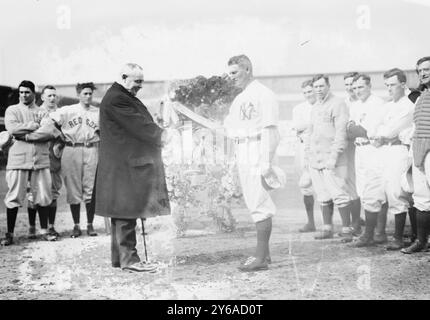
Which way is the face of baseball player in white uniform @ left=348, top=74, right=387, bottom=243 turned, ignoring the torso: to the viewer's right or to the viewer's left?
to the viewer's left

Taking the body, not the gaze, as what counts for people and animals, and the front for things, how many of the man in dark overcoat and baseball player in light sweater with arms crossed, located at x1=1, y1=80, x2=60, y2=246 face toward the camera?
1

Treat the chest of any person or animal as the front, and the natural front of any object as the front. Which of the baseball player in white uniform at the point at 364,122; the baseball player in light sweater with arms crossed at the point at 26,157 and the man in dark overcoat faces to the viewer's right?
the man in dark overcoat

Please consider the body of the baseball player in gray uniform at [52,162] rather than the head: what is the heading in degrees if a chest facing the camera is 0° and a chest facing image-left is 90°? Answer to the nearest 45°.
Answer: approximately 315°

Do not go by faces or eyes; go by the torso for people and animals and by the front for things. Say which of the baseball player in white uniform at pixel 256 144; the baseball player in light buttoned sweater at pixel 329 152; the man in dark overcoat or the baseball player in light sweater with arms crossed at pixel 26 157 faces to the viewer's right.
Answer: the man in dark overcoat

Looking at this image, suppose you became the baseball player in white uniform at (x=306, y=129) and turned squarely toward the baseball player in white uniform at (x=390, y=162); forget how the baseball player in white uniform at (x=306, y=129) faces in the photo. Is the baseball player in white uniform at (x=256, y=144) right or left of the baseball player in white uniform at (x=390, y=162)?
right

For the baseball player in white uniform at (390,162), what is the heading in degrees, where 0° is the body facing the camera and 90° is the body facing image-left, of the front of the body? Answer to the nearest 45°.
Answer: approximately 45°

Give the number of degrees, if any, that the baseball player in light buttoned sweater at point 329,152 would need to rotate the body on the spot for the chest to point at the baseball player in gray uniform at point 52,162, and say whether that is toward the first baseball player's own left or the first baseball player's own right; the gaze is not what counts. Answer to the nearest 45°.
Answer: approximately 45° to the first baseball player's own right

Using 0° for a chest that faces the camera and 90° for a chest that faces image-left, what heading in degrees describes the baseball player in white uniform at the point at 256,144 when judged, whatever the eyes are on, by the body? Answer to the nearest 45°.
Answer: approximately 45°

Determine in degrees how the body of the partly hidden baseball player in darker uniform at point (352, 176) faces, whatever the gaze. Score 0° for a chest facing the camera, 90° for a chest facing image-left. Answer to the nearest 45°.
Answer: approximately 45°

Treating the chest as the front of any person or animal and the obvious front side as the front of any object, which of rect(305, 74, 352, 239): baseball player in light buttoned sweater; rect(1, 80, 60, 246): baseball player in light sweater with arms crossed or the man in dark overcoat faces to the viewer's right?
the man in dark overcoat

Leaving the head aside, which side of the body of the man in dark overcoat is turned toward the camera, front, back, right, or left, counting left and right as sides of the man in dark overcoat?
right
